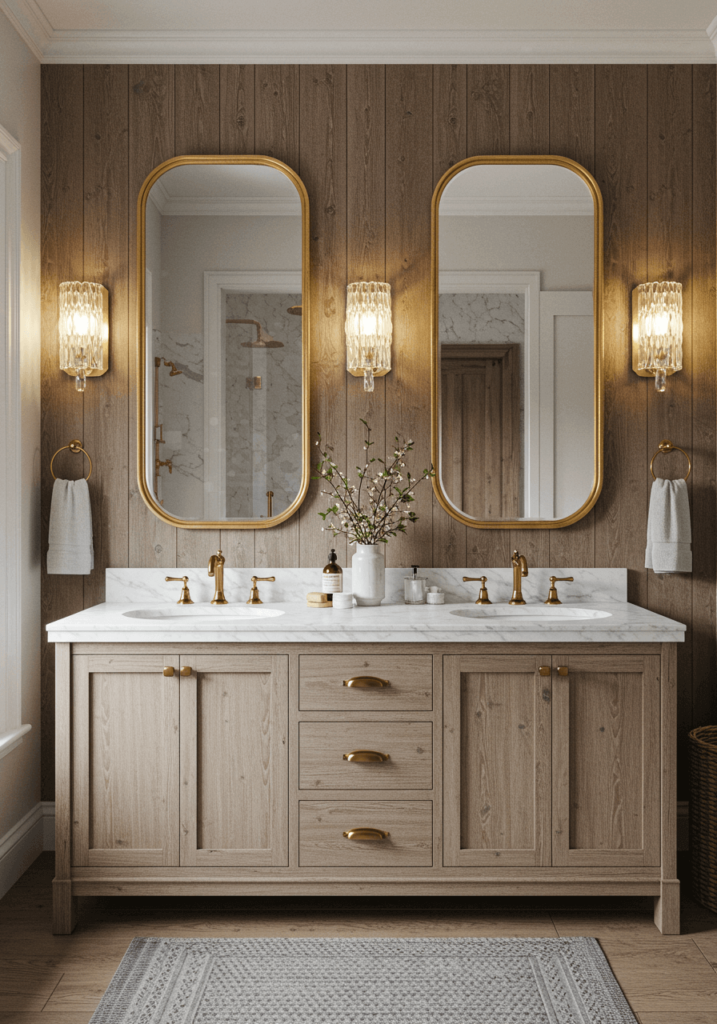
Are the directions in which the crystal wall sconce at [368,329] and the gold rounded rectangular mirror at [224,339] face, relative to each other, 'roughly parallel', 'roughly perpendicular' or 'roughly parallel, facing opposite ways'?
roughly parallel

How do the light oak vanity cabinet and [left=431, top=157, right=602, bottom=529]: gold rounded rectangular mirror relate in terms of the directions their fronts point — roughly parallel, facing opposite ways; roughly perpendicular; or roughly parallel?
roughly parallel

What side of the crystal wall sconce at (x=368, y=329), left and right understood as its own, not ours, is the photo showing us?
front

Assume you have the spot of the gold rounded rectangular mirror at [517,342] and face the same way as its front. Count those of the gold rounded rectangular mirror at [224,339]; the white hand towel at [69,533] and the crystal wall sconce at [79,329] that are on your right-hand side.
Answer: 3

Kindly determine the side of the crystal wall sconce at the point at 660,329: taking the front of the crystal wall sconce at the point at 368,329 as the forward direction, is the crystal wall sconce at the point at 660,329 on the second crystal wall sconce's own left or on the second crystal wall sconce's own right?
on the second crystal wall sconce's own left

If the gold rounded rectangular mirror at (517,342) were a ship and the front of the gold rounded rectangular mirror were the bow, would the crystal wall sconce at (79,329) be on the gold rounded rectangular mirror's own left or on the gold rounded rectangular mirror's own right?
on the gold rounded rectangular mirror's own right

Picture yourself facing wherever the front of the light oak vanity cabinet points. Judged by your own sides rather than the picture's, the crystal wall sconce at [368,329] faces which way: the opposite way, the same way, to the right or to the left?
the same way

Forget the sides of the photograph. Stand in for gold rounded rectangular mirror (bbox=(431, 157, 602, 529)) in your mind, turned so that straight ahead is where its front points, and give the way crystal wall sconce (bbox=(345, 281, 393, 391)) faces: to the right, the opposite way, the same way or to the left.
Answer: the same way

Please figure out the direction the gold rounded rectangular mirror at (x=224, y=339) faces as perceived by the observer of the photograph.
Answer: facing the viewer

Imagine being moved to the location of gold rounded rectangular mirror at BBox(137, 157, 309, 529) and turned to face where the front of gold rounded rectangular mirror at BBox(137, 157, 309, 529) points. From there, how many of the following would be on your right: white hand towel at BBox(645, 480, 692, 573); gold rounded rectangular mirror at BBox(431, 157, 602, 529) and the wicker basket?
0

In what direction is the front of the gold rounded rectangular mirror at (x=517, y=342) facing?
toward the camera
